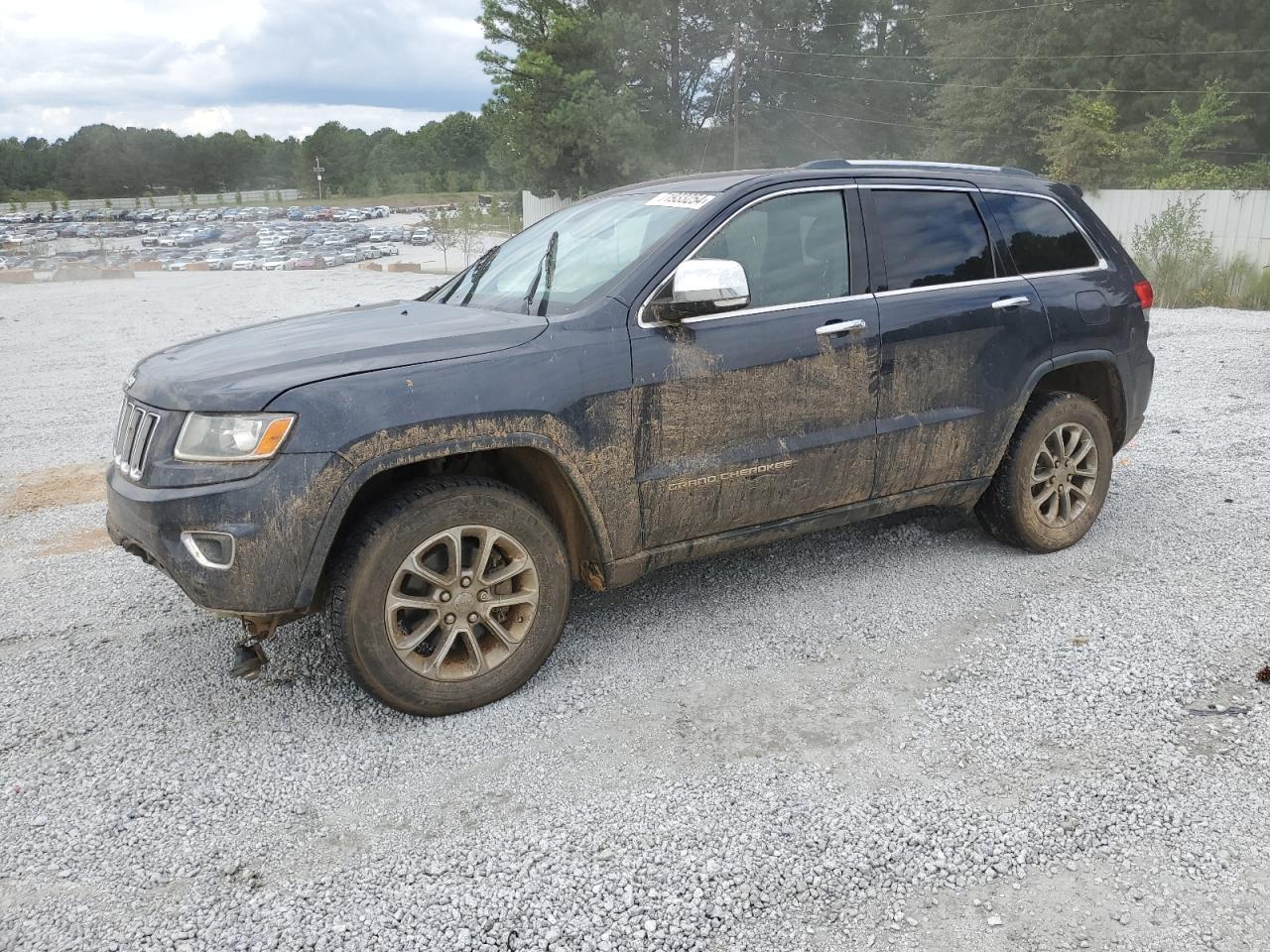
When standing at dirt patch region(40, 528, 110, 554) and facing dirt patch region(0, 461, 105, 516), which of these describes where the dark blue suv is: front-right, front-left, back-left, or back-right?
back-right

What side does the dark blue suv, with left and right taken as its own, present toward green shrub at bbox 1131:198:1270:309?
back

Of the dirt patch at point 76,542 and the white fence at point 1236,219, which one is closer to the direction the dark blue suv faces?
the dirt patch

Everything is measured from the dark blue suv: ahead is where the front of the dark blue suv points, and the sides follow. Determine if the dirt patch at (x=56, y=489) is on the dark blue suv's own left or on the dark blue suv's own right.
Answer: on the dark blue suv's own right

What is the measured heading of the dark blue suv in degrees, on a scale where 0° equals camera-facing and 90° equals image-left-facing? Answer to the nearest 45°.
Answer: approximately 45°

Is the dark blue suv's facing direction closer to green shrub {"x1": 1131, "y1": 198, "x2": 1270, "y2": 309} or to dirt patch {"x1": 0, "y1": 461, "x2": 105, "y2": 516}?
the dirt patch

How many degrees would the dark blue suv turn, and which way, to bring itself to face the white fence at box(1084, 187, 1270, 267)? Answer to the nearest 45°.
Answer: approximately 180°
